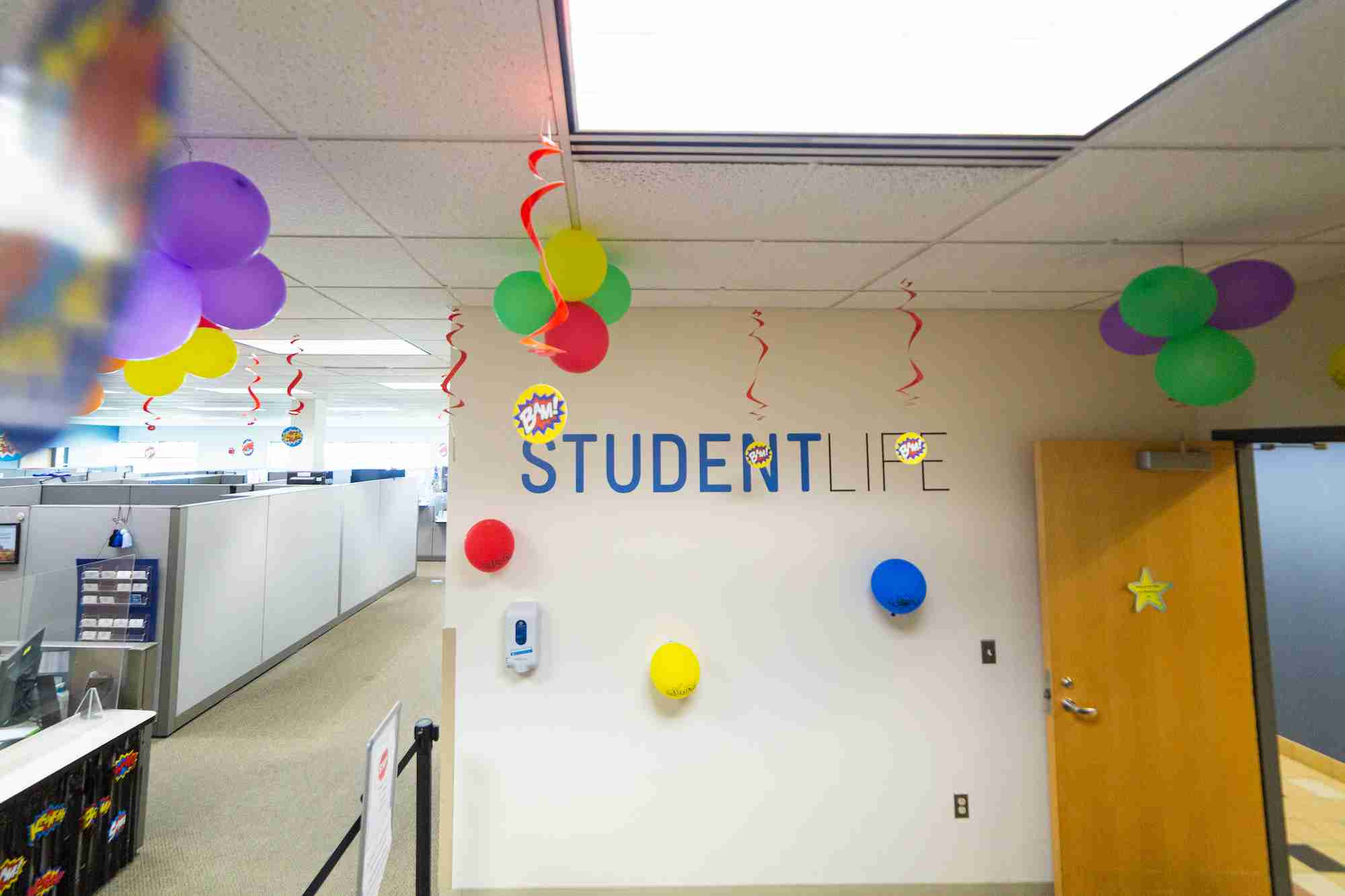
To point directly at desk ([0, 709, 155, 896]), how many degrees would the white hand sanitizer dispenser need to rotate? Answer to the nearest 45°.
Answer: approximately 90° to its right

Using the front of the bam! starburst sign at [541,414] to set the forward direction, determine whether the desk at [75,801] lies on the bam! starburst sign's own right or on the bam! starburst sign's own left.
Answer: on the bam! starburst sign's own right

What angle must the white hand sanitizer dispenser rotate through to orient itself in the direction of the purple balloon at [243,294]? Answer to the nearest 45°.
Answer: approximately 45° to its right

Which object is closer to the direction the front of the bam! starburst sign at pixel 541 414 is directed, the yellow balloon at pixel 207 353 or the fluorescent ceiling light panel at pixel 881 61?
the fluorescent ceiling light panel

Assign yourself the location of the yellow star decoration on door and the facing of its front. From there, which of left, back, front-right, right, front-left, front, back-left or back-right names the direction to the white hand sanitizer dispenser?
front-right

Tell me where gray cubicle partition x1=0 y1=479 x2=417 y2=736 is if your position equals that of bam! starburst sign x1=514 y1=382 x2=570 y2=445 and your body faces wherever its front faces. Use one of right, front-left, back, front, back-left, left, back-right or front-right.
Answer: back-right

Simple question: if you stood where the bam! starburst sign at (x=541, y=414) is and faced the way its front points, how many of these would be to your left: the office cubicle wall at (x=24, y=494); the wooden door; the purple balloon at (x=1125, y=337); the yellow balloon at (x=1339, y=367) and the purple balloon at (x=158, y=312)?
3

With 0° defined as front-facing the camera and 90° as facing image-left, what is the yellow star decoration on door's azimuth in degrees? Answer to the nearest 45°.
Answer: approximately 0°
